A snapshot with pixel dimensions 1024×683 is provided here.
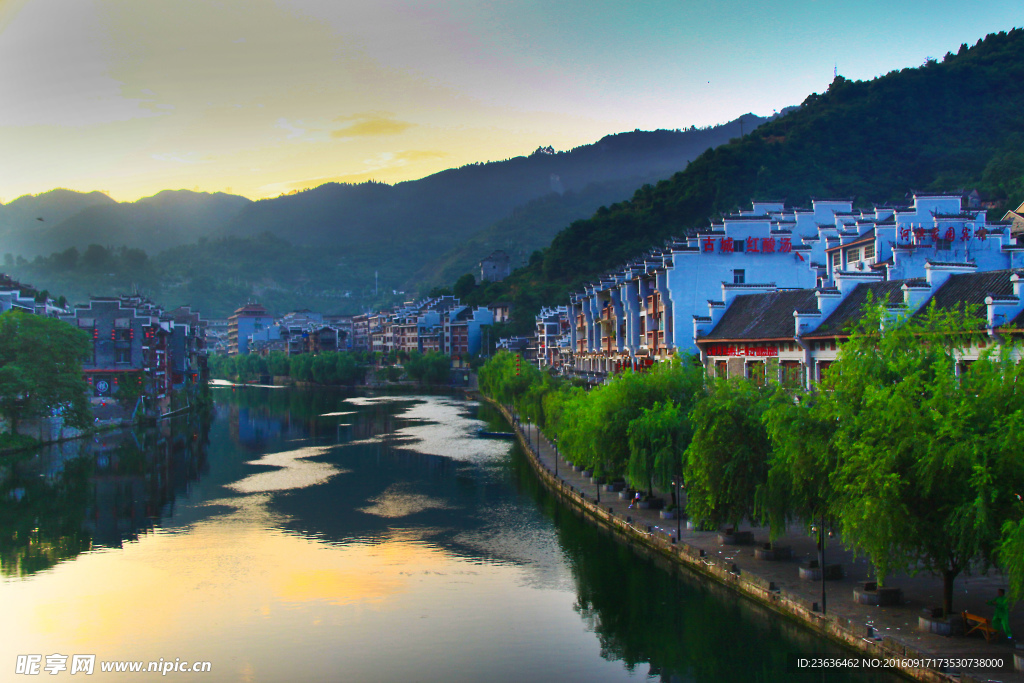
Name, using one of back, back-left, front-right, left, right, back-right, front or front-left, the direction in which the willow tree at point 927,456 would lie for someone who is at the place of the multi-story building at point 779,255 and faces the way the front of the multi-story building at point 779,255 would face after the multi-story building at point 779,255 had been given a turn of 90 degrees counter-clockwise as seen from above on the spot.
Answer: front-right

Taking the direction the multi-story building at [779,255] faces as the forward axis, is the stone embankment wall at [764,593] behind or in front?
in front

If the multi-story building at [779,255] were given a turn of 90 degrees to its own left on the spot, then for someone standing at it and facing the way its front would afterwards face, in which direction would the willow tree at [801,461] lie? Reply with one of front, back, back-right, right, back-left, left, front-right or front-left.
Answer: front-right

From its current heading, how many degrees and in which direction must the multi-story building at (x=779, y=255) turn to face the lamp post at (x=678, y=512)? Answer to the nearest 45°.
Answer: approximately 45° to its left

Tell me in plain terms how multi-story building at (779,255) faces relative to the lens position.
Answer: facing the viewer and to the left of the viewer
